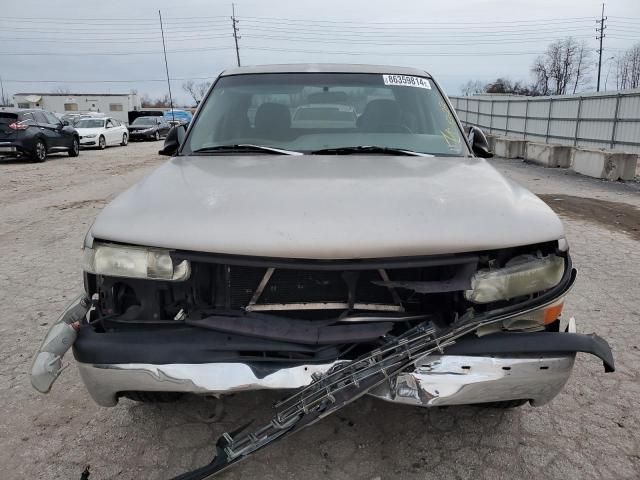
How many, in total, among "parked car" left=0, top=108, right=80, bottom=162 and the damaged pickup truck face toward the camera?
1

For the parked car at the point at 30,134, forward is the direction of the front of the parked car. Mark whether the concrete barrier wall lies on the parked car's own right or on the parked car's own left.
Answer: on the parked car's own right

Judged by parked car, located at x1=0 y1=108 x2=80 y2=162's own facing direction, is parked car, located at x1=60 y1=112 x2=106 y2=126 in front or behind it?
in front

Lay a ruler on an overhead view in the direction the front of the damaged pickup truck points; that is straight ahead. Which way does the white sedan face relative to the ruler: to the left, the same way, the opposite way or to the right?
the same way

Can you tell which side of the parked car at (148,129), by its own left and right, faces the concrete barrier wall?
left

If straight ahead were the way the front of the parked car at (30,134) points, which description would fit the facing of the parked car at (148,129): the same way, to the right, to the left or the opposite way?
the opposite way

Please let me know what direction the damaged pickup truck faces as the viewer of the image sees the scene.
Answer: facing the viewer

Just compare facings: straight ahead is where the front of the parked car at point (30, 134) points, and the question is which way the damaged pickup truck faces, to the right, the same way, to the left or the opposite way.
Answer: the opposite way

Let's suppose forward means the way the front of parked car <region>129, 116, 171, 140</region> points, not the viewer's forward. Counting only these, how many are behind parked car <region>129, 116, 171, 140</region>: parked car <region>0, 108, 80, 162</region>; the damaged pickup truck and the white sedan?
0

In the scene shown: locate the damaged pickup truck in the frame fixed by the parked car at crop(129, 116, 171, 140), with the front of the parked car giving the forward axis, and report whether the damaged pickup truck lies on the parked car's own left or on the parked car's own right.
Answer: on the parked car's own left

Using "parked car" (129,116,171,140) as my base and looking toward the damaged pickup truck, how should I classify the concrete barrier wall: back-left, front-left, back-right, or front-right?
front-left

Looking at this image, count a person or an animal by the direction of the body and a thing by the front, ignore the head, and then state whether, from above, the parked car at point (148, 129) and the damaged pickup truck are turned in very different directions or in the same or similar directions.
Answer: same or similar directions

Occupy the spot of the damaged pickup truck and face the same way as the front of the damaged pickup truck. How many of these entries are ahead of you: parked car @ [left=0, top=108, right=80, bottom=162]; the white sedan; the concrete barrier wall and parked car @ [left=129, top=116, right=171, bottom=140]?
0

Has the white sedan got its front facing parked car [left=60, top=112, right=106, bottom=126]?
no

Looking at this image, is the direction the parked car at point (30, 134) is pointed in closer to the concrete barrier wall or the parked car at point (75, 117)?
the parked car

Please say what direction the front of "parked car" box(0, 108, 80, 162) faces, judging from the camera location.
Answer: facing away from the viewer and to the right of the viewer

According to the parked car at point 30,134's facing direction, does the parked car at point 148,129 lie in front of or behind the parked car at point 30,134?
in front

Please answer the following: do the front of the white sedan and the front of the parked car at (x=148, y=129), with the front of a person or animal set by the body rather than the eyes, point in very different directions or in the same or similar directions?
same or similar directions

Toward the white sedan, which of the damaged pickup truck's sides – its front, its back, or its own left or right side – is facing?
back

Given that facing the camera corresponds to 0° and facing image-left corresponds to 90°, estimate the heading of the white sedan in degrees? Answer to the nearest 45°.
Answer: approximately 45°
